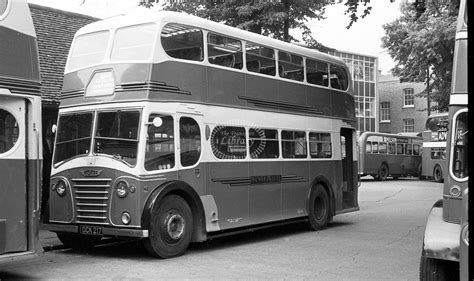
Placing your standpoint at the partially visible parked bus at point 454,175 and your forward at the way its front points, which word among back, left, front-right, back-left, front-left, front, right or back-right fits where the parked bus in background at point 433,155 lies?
back-right

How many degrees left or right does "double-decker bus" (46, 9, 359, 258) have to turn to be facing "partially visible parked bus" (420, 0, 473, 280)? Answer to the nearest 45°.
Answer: approximately 90° to its left

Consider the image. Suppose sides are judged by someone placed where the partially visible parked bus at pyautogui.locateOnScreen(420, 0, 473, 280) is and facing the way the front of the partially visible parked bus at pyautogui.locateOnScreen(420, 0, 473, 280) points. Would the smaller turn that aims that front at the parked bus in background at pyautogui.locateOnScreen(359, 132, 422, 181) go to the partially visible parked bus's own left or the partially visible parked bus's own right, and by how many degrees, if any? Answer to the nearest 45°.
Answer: approximately 135° to the partially visible parked bus's own right

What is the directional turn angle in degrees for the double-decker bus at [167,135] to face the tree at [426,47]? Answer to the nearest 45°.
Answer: approximately 180°

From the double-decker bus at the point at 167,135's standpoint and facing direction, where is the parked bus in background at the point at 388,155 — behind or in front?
behind

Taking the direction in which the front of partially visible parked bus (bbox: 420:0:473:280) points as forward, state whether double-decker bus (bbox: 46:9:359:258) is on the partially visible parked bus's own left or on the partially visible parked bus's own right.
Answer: on the partially visible parked bus's own right

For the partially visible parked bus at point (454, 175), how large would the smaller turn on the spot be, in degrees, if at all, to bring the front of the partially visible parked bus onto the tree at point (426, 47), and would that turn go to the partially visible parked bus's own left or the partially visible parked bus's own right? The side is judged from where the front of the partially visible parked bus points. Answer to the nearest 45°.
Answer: approximately 135° to the partially visible parked bus's own right

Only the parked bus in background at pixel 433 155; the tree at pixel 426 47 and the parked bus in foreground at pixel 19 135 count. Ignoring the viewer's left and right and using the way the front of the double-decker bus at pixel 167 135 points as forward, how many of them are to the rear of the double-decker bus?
2

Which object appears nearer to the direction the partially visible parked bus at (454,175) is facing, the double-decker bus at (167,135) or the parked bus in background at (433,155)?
the double-decker bus

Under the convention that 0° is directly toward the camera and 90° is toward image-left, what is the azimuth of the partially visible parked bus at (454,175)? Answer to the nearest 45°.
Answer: approximately 45°
